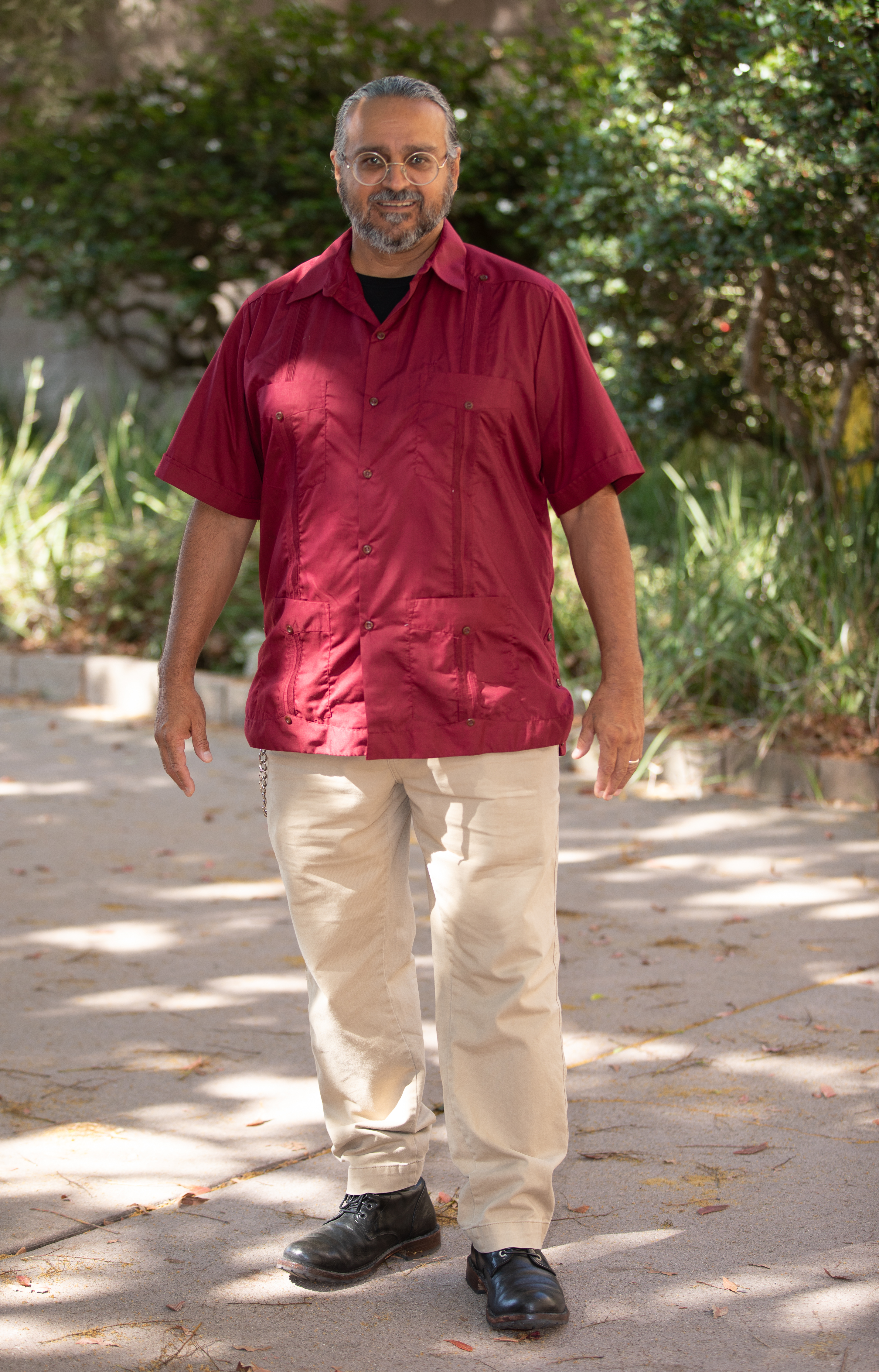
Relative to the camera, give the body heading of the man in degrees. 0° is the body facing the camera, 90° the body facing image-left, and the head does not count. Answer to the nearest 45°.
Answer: approximately 0°

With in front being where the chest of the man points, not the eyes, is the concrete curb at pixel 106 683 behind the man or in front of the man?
behind

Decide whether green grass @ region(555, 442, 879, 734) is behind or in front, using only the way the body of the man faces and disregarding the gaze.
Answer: behind

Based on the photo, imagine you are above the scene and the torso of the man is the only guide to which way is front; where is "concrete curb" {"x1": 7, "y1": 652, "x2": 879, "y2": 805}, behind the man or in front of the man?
behind
